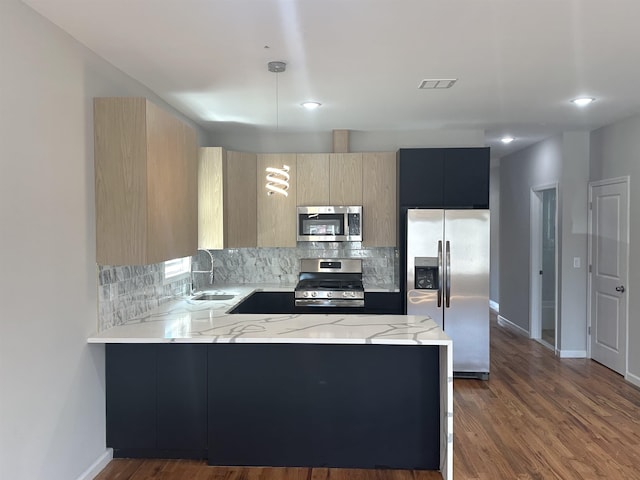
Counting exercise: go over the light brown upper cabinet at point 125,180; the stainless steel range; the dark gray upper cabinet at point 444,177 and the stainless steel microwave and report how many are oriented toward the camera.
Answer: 3

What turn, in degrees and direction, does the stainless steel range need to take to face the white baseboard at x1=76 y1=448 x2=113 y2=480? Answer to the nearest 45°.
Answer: approximately 45° to its right

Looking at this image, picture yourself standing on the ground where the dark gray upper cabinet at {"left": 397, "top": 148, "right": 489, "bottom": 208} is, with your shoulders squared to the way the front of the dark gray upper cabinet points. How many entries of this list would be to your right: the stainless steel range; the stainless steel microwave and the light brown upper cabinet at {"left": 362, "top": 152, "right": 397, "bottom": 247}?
3

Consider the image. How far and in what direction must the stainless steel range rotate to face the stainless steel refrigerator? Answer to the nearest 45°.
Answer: approximately 90° to its left

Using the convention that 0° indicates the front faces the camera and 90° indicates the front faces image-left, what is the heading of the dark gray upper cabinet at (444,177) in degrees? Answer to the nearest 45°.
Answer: approximately 0°

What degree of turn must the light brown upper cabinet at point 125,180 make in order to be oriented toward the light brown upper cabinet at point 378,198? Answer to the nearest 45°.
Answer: approximately 45° to its left

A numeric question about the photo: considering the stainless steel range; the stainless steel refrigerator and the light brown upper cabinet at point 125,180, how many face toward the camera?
2

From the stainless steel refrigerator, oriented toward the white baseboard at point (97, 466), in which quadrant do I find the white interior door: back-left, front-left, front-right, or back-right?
back-left

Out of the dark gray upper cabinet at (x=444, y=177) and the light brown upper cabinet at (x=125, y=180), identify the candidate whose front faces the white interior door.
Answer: the light brown upper cabinet
